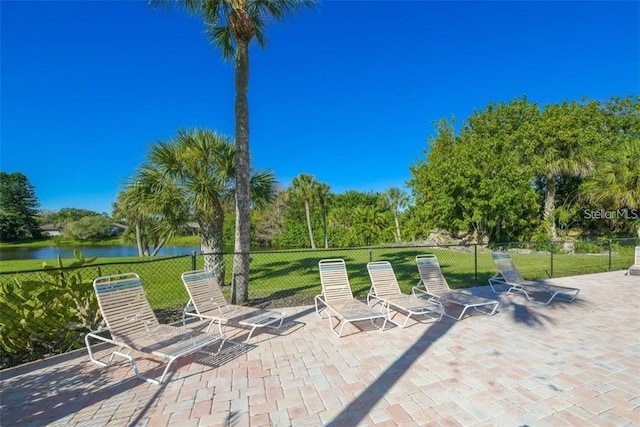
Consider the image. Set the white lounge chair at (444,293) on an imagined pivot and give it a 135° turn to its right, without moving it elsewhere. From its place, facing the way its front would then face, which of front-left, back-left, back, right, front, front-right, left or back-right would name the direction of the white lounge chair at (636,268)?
back-right

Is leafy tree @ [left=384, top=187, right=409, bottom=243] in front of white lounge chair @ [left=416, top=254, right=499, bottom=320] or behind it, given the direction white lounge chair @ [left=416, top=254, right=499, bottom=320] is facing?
behind

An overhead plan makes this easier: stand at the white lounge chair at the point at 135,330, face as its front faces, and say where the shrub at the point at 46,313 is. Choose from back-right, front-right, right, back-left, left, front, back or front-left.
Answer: back

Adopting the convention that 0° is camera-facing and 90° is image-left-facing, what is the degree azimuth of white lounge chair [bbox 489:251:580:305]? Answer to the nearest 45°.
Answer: approximately 315°

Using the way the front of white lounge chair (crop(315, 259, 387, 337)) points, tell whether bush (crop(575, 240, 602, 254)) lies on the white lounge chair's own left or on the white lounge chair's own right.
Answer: on the white lounge chair's own left

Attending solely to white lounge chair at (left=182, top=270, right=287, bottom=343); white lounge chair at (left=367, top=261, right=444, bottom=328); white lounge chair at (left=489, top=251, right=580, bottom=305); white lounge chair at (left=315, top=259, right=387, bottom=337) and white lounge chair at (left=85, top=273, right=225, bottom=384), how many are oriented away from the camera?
0

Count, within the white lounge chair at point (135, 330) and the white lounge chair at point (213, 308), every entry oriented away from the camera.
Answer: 0

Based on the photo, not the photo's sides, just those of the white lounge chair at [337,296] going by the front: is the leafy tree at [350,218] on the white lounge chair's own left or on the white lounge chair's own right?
on the white lounge chair's own left

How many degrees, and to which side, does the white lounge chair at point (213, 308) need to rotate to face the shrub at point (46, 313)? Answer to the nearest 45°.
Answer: approximately 135° to its right

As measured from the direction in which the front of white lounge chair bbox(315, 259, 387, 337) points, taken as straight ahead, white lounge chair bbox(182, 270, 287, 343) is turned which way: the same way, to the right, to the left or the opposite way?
the same way

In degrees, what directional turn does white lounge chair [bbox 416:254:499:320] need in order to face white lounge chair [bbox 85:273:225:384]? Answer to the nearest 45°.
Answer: approximately 90° to its right

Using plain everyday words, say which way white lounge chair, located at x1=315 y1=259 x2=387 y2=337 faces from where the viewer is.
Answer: facing the viewer and to the right of the viewer

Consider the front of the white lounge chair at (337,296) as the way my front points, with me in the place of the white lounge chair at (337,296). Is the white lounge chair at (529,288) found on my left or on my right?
on my left

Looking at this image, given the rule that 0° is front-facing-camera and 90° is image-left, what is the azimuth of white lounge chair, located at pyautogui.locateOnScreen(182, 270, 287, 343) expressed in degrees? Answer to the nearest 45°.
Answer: approximately 315°

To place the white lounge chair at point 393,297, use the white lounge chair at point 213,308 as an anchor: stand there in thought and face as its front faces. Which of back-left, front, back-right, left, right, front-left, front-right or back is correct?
front-left

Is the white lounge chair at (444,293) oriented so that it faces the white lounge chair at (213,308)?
no

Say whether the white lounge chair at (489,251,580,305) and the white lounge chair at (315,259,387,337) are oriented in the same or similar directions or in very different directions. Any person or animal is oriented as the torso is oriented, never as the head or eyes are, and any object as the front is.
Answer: same or similar directions
